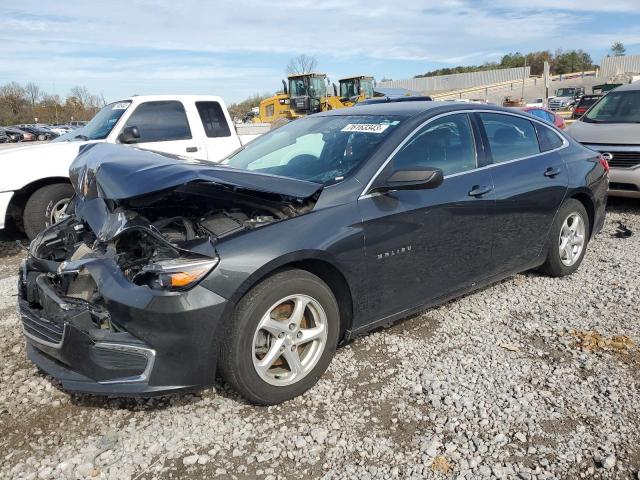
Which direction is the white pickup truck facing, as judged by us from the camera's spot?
facing the viewer and to the left of the viewer

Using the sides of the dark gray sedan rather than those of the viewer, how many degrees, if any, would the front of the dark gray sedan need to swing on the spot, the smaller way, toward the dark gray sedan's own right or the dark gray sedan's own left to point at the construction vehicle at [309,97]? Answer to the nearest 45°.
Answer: approximately 135° to the dark gray sedan's own right

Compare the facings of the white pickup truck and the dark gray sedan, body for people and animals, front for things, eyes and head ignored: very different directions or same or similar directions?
same or similar directions

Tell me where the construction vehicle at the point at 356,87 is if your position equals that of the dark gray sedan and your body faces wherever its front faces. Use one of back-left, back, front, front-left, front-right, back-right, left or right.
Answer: back-right

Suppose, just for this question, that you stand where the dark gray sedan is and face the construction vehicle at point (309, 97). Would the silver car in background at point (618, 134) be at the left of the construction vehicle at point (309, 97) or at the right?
right

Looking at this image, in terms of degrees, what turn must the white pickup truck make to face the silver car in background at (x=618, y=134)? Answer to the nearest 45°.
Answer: approximately 135° to its left

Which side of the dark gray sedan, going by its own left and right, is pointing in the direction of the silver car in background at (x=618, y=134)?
back

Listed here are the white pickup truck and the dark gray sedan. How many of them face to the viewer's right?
0
